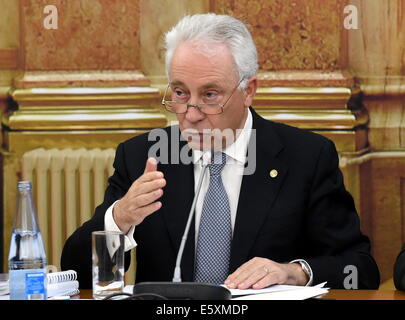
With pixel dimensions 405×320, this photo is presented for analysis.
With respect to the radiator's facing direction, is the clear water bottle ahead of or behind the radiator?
ahead

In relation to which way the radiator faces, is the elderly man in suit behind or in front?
in front

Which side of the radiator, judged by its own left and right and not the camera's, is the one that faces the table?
front

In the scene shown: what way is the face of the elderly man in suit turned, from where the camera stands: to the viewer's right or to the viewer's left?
to the viewer's left

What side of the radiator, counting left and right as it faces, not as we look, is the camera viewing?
front

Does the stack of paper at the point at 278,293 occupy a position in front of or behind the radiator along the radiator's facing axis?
in front
